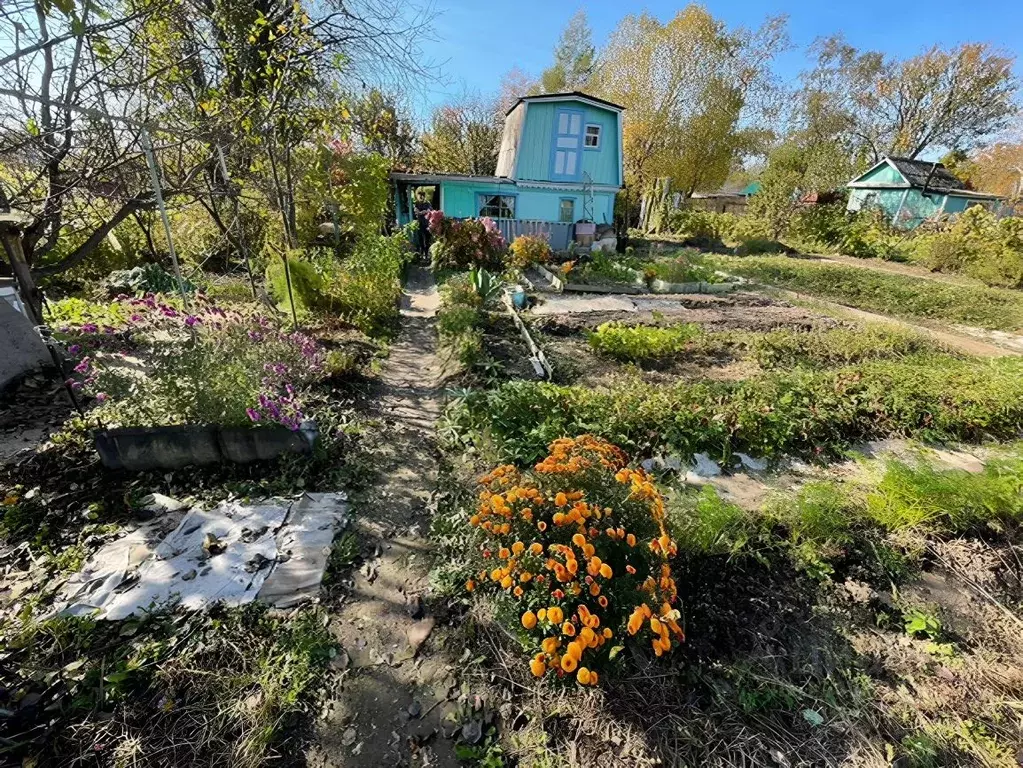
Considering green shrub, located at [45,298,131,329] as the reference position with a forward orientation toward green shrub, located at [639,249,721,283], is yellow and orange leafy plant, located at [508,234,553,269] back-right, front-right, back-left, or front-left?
front-left

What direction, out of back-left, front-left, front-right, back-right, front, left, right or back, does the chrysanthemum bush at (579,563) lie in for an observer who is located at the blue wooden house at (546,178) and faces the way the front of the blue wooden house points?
front

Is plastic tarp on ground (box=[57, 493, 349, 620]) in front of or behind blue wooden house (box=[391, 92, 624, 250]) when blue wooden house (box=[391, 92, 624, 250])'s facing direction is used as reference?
in front

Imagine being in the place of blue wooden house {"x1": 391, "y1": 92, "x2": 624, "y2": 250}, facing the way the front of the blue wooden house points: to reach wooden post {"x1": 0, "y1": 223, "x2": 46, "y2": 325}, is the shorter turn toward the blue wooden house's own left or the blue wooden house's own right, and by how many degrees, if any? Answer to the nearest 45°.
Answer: approximately 45° to the blue wooden house's own right

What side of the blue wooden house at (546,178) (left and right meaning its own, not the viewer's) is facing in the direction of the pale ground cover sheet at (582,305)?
front

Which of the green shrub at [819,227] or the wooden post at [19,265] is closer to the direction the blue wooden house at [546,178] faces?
the wooden post

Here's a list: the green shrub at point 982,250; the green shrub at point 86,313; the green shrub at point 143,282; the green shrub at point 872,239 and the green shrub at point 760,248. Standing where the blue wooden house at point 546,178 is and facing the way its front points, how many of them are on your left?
3

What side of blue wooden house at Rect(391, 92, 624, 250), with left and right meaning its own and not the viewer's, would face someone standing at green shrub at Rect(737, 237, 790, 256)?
left

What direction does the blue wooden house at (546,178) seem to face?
toward the camera

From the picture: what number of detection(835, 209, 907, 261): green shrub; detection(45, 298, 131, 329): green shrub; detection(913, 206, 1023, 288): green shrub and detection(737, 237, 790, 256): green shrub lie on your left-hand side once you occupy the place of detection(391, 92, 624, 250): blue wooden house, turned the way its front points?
3

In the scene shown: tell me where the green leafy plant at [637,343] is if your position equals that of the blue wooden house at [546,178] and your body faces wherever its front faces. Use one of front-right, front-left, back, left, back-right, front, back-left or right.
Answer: front

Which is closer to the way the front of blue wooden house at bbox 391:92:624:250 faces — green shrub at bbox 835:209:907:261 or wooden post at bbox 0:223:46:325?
the wooden post

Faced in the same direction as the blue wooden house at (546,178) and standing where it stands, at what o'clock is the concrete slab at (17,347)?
The concrete slab is roughly at 1 o'clock from the blue wooden house.

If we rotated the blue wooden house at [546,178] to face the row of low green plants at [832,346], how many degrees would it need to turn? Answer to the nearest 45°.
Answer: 0° — it already faces it

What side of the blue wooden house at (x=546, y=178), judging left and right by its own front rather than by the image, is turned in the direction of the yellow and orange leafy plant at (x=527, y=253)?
front
